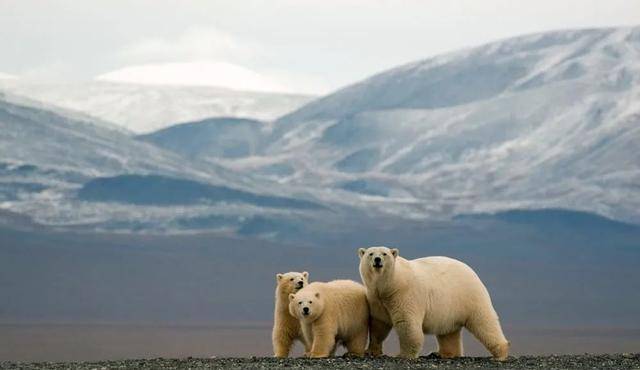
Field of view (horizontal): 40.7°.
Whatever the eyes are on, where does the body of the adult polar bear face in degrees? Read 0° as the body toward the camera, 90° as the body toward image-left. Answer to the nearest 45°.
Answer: approximately 45°

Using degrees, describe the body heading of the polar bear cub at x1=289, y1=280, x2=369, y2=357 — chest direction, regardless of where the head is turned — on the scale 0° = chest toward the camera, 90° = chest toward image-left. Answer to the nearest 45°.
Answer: approximately 45°

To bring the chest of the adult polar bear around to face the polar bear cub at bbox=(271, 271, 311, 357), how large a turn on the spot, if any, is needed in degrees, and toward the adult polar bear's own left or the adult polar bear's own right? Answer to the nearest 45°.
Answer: approximately 45° to the adult polar bear's own right

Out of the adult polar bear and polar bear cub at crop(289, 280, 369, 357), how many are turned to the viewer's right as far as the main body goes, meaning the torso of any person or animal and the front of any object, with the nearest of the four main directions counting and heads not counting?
0

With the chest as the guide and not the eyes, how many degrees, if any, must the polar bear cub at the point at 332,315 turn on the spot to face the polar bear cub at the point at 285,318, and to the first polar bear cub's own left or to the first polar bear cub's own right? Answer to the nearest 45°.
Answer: approximately 90° to the first polar bear cub's own right
